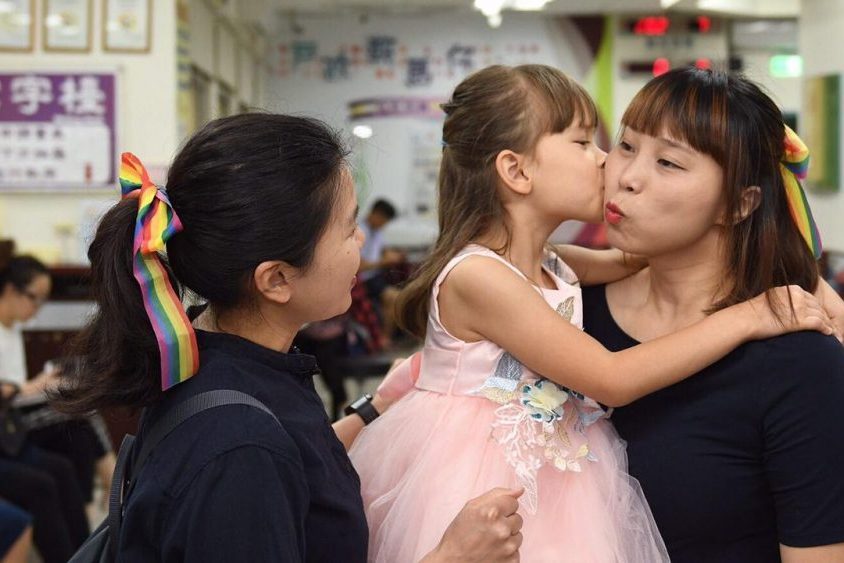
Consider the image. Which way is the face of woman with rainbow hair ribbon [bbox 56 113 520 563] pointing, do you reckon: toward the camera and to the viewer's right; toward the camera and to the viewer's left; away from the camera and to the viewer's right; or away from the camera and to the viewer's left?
away from the camera and to the viewer's right

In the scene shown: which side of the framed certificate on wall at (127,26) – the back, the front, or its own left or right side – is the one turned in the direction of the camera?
front

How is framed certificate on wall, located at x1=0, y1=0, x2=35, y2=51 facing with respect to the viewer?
toward the camera

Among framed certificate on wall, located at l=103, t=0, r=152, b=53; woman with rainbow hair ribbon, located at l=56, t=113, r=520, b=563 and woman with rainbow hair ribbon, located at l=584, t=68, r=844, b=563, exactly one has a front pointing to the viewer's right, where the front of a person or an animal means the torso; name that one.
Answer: woman with rainbow hair ribbon, located at l=56, t=113, r=520, b=563

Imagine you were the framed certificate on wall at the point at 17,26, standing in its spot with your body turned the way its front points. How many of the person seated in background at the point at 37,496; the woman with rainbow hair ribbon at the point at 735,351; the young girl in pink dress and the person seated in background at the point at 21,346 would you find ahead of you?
4

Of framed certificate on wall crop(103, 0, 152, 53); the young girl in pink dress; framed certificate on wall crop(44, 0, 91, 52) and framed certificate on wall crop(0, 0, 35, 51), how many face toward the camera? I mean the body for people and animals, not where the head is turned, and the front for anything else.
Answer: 3

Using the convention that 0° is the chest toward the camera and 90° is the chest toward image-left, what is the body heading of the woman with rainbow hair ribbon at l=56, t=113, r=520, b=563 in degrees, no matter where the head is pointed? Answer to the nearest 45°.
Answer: approximately 270°

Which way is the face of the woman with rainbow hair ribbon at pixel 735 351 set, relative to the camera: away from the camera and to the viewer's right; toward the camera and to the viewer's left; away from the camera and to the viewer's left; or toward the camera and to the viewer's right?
toward the camera and to the viewer's left

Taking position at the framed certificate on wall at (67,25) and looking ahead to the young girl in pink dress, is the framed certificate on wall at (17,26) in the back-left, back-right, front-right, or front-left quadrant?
back-right

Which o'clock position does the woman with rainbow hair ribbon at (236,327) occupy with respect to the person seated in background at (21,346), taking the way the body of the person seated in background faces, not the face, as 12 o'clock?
The woman with rainbow hair ribbon is roughly at 3 o'clock from the person seated in background.

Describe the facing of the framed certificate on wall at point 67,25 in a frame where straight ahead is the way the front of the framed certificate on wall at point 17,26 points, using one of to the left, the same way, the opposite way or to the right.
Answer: the same way

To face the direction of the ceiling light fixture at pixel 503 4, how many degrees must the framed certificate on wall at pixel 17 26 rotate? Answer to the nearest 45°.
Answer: approximately 135° to its left

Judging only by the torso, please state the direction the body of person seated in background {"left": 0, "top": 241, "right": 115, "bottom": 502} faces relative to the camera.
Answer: to the viewer's right

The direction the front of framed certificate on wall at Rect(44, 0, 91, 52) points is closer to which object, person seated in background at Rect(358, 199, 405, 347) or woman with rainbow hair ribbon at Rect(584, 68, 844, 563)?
the woman with rainbow hair ribbon

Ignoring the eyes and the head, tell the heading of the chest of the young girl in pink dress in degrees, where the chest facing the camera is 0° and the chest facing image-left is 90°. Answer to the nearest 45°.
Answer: approximately 270°
